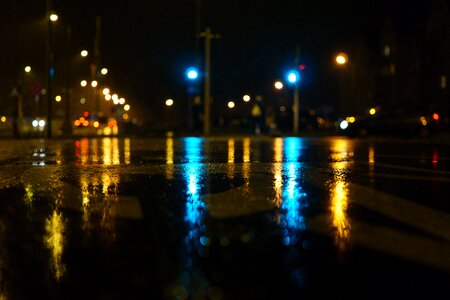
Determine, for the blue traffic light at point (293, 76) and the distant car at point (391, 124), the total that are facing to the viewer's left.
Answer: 1

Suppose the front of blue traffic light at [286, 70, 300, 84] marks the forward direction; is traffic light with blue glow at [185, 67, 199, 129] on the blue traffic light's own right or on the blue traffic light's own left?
on the blue traffic light's own right

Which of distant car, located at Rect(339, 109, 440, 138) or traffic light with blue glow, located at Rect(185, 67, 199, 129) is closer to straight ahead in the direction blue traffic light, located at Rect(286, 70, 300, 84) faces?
the distant car

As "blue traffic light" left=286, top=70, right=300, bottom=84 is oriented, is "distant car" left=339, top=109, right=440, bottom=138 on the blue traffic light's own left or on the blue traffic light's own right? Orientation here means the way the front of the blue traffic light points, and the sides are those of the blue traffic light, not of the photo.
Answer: on the blue traffic light's own left

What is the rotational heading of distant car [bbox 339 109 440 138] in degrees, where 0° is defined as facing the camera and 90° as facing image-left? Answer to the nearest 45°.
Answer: approximately 90°

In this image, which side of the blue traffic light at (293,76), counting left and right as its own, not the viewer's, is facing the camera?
front
